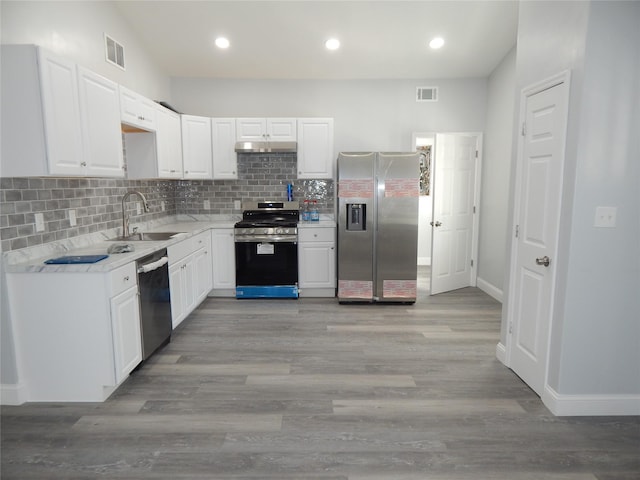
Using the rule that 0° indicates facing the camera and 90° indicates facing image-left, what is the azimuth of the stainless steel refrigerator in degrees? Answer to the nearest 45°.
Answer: approximately 0°

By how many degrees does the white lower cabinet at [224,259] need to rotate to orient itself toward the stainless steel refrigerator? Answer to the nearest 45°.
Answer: approximately 90° to its left

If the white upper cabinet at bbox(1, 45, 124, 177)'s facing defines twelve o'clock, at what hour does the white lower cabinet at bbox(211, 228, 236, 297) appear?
The white lower cabinet is roughly at 9 o'clock from the white upper cabinet.

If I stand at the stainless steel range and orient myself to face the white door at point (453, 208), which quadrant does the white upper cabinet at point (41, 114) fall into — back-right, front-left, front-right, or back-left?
back-right

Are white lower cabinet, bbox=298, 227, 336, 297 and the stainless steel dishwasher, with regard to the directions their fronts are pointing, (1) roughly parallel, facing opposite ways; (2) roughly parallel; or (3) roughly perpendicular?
roughly perpendicular

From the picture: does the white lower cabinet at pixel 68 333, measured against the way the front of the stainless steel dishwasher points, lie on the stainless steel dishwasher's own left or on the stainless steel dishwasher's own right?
on the stainless steel dishwasher's own right

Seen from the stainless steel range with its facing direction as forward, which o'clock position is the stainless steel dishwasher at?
The stainless steel dishwasher is roughly at 1 o'clock from the stainless steel range.

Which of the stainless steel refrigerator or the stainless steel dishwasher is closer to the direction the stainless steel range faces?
the stainless steel dishwasher

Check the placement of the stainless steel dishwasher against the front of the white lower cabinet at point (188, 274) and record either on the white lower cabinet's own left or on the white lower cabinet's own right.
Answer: on the white lower cabinet's own right
